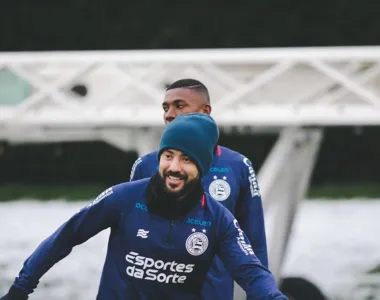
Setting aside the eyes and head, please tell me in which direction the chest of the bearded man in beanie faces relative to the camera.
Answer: toward the camera

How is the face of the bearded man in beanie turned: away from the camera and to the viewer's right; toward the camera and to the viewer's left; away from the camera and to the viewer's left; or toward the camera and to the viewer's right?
toward the camera and to the viewer's left

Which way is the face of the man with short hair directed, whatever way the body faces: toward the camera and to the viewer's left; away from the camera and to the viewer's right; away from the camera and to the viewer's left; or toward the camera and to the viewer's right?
toward the camera and to the viewer's left
